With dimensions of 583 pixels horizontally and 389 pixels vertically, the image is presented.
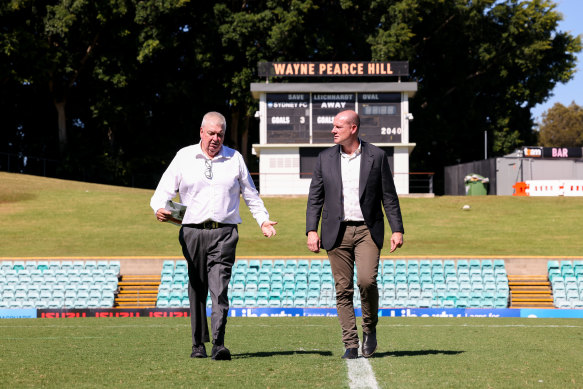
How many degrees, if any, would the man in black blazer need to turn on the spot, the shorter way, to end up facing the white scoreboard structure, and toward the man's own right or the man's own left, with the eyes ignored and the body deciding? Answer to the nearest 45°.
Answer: approximately 180°

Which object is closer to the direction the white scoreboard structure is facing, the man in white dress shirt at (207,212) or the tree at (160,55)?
the man in white dress shirt

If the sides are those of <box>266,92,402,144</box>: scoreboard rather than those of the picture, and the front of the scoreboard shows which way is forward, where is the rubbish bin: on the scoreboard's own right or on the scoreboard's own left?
on the scoreboard's own left

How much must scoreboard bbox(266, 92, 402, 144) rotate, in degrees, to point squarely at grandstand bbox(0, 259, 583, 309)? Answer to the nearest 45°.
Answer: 0° — it already faces it

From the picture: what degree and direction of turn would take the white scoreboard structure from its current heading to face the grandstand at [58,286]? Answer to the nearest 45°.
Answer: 0° — it already faces it

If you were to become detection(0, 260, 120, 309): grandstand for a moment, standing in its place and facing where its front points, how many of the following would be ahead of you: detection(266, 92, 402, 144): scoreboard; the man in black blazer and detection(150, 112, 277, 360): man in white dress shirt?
2

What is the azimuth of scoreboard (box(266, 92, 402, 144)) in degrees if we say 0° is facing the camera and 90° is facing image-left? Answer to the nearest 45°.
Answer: approximately 0°

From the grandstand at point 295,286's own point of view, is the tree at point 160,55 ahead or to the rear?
to the rear

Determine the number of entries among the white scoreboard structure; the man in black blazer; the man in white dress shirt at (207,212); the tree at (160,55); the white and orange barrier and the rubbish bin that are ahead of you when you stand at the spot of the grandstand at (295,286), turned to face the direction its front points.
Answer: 2

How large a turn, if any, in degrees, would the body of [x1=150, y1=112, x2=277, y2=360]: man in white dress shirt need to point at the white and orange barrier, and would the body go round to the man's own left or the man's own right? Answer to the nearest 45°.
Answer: approximately 135° to the man's own left

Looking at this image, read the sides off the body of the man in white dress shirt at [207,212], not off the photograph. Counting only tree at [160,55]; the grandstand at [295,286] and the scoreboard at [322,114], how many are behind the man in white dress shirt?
3

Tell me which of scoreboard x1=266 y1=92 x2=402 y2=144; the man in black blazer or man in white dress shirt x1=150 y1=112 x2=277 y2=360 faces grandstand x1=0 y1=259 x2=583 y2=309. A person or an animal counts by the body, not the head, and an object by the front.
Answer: the scoreboard
